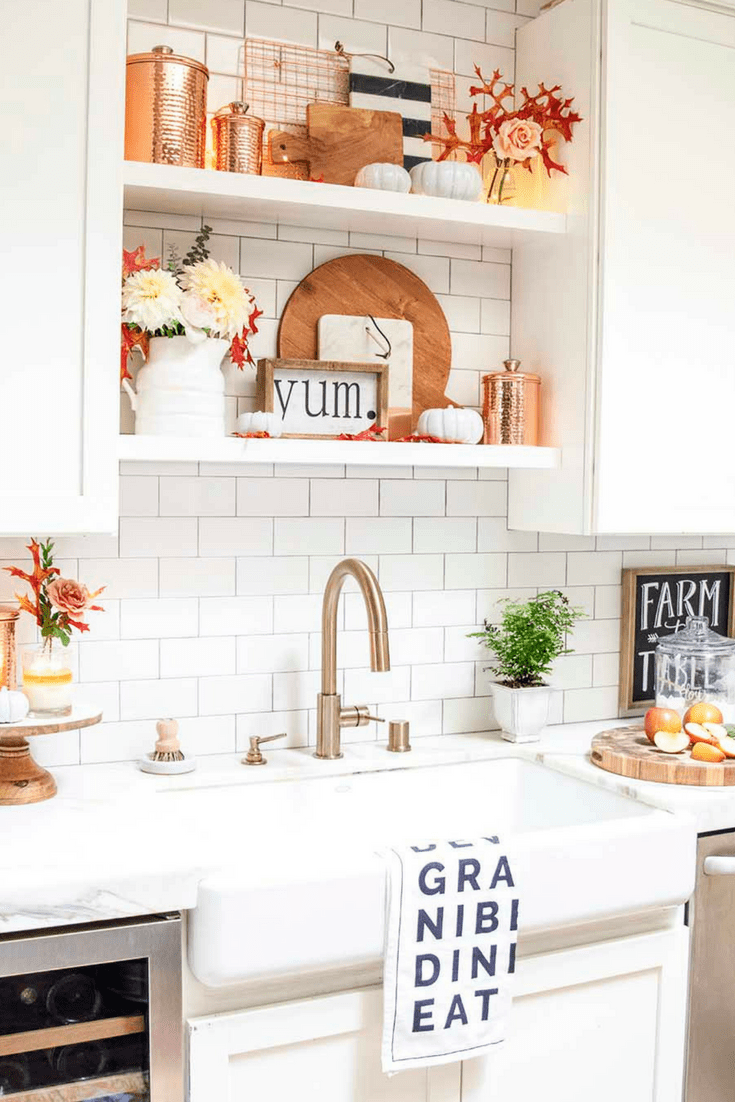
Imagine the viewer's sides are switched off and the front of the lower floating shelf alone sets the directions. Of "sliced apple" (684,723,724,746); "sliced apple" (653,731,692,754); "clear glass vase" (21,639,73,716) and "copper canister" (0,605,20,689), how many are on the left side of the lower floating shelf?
2

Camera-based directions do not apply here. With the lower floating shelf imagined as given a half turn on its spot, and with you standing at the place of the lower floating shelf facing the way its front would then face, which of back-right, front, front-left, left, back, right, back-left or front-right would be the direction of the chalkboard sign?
front-right

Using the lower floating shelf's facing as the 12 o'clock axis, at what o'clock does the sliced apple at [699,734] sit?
The sliced apple is roughly at 9 o'clock from the lower floating shelf.

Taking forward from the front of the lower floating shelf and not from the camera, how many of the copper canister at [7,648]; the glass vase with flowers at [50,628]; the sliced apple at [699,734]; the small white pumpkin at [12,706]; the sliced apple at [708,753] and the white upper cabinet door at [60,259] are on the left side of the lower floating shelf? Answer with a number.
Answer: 2

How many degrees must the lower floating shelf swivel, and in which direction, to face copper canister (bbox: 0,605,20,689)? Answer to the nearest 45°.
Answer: approximately 90° to its right

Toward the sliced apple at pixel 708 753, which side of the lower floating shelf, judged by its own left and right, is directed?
left

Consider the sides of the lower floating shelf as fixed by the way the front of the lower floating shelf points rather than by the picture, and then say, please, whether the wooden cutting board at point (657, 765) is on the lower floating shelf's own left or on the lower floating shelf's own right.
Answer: on the lower floating shelf's own left

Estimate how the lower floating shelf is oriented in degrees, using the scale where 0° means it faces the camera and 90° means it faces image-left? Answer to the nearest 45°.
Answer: approximately 0°
